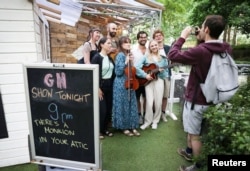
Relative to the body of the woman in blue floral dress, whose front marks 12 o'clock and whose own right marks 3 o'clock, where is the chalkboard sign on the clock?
The chalkboard sign is roughly at 2 o'clock from the woman in blue floral dress.

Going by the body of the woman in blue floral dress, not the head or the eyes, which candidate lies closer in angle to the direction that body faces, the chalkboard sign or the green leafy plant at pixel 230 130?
the green leafy plant

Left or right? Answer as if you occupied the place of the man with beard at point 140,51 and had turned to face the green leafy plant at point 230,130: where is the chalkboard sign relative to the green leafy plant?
right

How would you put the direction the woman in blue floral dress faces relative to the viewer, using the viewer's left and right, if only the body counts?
facing the viewer and to the right of the viewer

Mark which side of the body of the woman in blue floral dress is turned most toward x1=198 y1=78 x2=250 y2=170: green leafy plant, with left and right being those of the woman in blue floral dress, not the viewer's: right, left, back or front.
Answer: front
